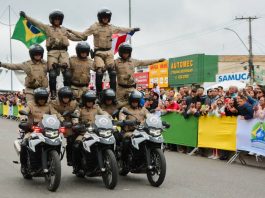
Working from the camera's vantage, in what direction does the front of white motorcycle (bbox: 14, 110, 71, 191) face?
facing the viewer and to the right of the viewer

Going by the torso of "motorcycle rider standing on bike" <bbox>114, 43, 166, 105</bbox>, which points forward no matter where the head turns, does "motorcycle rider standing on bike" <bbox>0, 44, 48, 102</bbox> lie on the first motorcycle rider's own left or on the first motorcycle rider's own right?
on the first motorcycle rider's own right

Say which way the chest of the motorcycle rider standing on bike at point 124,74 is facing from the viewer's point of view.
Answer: toward the camera

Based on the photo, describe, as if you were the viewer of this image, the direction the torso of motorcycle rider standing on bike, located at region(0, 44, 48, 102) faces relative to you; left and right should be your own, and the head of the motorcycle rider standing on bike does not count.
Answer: facing the viewer

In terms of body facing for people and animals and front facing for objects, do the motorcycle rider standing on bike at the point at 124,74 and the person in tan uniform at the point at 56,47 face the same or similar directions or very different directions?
same or similar directions

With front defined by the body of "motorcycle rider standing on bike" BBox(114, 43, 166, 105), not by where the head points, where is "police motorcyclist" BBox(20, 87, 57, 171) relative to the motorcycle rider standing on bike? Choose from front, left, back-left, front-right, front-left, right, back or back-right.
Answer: front-right

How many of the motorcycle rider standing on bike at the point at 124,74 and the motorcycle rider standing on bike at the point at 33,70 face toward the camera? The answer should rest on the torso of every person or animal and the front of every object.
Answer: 2

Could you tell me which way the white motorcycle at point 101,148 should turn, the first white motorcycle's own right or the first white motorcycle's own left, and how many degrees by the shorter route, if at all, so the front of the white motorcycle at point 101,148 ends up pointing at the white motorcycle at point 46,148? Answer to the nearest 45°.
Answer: approximately 135° to the first white motorcycle's own right

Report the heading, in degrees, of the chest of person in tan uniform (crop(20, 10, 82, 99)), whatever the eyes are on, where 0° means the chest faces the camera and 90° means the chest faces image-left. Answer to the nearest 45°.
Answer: approximately 0°

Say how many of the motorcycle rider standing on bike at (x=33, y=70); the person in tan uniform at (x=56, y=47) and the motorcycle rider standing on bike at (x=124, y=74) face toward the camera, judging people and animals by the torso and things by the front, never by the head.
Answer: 3
